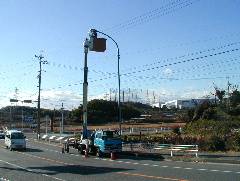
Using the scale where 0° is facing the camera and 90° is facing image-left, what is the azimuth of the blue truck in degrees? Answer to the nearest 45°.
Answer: approximately 315°

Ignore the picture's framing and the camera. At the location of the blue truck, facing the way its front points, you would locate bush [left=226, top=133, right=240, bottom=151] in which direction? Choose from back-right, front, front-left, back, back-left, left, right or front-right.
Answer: front-left
